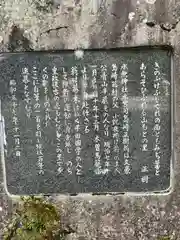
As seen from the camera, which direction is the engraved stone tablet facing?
toward the camera
